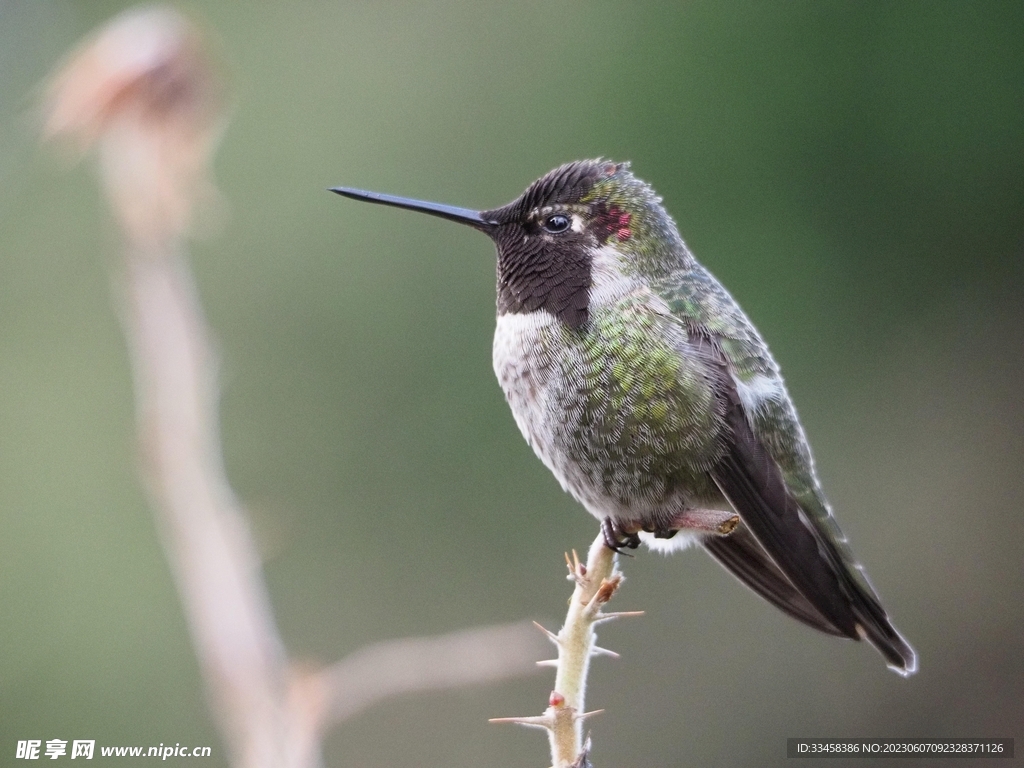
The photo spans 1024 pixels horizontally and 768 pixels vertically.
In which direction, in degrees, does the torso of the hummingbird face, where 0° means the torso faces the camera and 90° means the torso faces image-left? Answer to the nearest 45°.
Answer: approximately 90°
